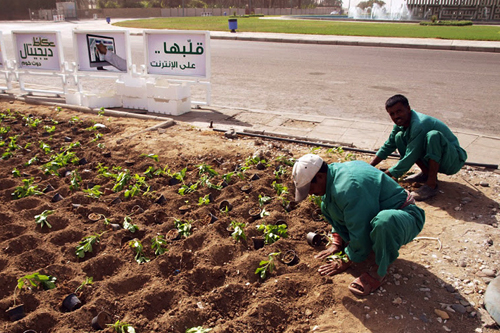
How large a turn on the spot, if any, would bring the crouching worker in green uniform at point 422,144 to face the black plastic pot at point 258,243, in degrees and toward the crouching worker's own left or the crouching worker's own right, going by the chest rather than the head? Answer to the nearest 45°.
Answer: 0° — they already face it

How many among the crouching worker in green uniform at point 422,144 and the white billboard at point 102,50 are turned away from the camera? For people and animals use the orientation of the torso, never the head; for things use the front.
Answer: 0

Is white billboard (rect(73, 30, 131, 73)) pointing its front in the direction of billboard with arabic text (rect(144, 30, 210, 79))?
no

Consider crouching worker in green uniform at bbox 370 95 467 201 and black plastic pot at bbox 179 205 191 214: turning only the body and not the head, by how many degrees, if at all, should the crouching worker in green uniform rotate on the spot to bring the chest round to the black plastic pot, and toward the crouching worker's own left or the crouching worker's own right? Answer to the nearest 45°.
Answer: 0° — they already face it

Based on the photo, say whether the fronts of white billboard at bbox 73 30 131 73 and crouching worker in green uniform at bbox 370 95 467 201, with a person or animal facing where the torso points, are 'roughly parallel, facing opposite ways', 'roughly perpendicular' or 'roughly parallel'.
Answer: roughly perpendicular

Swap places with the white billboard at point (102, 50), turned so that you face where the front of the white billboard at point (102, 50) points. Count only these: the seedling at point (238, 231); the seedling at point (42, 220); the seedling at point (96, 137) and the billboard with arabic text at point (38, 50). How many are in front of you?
3

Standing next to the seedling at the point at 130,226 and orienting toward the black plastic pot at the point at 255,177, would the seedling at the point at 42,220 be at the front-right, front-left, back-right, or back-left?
back-left

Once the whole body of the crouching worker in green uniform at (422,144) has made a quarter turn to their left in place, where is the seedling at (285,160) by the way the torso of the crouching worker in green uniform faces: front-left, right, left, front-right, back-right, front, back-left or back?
back-right

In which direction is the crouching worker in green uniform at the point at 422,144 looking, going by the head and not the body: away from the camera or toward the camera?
toward the camera

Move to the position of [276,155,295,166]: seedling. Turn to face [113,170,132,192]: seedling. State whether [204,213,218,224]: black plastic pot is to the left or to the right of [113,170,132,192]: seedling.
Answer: left

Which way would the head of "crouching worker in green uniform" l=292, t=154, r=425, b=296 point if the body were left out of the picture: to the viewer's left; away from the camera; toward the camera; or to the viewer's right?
to the viewer's left

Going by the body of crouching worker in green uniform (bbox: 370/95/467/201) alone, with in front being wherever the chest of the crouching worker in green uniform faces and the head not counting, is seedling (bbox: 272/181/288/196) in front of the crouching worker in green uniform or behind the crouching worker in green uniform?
in front

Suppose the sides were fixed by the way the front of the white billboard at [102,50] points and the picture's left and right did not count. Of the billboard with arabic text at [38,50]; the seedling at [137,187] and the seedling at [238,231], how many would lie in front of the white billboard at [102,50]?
2

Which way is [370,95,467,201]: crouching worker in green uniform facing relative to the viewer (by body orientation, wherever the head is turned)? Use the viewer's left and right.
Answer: facing the viewer and to the left of the viewer

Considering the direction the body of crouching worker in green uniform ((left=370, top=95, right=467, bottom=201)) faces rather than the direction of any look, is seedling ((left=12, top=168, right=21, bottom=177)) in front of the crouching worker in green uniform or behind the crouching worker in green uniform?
in front

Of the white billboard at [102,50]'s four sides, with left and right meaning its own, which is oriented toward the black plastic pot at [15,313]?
front

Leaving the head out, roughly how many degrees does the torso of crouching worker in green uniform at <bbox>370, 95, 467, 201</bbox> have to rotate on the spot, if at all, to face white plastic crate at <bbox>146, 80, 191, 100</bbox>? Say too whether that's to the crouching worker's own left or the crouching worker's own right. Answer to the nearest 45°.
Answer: approximately 90° to the crouching worker's own right

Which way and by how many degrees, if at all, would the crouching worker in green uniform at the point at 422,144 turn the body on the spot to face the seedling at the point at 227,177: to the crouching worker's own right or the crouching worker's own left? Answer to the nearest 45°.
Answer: approximately 45° to the crouching worker's own right

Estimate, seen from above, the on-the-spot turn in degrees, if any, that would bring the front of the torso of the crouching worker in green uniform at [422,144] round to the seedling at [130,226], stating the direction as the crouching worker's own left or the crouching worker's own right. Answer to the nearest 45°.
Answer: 0° — they already face it

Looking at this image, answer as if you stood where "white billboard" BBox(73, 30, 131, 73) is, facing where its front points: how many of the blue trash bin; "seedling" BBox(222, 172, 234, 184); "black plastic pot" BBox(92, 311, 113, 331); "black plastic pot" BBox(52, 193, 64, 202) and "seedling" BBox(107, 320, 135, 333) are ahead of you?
4

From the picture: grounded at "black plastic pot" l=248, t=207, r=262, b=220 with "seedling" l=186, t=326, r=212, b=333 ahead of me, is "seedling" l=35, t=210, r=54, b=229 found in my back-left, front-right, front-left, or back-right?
front-right

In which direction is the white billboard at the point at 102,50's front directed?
toward the camera
